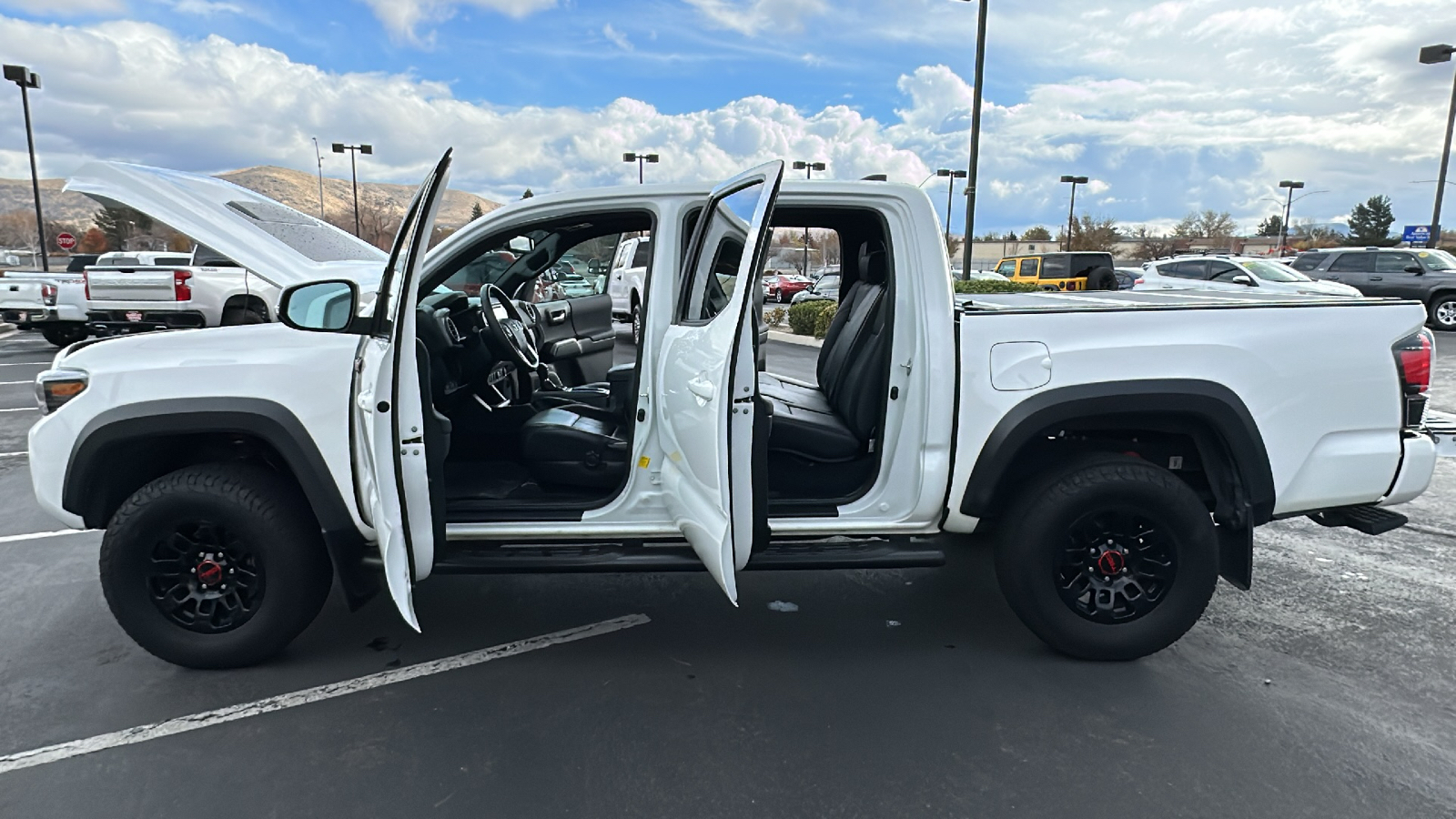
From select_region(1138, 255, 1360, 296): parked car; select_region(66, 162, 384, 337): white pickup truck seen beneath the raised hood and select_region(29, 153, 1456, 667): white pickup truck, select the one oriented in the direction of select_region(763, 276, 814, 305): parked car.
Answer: the white pickup truck seen beneath the raised hood

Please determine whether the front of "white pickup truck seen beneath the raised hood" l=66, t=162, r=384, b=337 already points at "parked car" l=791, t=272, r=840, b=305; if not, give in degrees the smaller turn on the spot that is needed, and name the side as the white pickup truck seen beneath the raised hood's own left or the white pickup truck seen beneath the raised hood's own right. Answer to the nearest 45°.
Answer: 0° — it already faces it

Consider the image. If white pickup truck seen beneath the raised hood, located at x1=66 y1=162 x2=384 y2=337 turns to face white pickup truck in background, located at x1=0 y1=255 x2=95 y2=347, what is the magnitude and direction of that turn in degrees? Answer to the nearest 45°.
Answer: approximately 45° to its left

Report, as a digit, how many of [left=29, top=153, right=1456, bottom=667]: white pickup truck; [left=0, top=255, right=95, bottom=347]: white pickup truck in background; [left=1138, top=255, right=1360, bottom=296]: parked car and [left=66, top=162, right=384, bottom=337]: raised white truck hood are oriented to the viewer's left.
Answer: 1

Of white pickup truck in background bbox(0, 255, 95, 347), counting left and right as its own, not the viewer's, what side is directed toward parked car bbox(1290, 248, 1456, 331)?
right

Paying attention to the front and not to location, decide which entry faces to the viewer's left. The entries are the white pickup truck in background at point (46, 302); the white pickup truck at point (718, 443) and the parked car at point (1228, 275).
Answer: the white pickup truck

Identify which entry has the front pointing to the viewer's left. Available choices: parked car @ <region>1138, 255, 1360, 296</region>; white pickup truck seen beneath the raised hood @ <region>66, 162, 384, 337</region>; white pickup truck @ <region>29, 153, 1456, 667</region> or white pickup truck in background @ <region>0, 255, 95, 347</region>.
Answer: the white pickup truck

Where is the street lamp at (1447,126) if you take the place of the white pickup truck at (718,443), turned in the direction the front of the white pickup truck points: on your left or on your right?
on your right

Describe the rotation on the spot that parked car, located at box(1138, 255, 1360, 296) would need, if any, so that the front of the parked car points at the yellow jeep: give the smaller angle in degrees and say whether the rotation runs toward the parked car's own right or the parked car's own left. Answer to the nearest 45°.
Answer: approximately 180°

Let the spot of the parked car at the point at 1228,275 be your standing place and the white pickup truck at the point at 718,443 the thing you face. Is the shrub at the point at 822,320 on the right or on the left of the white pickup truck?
right

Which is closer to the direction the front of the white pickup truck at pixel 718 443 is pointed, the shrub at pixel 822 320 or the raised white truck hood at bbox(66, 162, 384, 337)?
the raised white truck hood

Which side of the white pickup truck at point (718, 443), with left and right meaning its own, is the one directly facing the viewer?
left

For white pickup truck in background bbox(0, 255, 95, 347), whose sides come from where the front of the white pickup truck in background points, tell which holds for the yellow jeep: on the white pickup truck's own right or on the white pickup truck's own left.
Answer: on the white pickup truck's own right

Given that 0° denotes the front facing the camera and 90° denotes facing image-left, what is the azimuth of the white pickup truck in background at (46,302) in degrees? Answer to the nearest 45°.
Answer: approximately 225°

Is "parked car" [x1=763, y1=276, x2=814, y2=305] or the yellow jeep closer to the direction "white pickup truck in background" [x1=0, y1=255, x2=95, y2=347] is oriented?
the parked car
